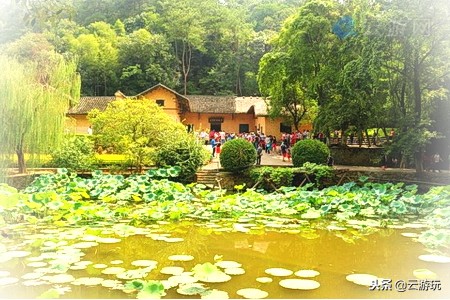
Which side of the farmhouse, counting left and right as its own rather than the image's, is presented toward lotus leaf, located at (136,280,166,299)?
front

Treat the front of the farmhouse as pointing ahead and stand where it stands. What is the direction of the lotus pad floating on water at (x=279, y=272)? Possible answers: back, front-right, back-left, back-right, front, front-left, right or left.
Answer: front

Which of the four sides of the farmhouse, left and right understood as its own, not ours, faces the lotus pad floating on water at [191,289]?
front

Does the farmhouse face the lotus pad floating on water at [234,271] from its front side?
yes

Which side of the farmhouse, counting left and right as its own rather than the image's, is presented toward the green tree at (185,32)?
back

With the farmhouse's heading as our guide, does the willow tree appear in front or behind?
in front

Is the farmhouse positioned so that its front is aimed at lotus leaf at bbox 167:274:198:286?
yes

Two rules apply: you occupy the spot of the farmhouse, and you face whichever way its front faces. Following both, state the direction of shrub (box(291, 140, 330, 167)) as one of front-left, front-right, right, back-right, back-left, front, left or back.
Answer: front

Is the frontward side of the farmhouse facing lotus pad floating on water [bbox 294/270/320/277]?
yes

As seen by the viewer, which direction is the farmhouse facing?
toward the camera

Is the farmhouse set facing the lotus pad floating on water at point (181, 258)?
yes

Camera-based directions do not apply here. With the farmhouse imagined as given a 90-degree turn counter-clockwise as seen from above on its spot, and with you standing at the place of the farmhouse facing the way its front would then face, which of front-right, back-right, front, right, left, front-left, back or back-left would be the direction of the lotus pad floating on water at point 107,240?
right

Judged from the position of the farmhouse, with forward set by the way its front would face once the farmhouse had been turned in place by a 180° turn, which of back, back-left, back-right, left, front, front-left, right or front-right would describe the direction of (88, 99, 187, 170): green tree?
back

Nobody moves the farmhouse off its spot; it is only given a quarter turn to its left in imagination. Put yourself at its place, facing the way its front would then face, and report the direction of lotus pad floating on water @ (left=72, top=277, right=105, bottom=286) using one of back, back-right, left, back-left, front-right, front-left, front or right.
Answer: right

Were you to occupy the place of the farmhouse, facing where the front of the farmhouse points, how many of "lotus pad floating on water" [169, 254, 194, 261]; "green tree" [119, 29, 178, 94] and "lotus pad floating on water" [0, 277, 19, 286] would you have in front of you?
2

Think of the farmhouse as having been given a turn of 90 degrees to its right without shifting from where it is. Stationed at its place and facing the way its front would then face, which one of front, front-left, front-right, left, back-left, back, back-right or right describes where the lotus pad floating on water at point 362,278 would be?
left

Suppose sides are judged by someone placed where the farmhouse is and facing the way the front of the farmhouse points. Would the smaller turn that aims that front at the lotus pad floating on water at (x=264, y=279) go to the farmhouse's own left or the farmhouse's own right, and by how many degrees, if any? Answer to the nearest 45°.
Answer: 0° — it already faces it
